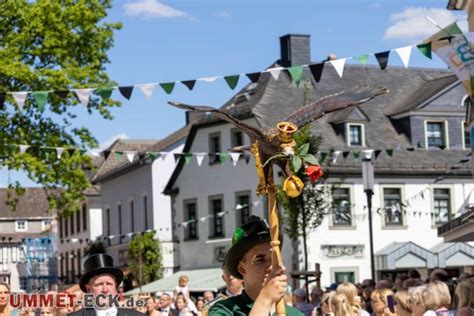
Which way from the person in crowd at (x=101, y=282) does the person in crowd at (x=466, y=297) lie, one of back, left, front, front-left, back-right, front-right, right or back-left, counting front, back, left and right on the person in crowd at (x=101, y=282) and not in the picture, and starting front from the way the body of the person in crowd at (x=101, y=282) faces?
left

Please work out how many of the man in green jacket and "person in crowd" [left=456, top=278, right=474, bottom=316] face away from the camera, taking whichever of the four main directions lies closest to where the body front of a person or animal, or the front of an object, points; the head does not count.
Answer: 1

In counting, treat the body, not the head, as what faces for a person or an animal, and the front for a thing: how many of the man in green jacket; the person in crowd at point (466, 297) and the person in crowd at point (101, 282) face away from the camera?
1

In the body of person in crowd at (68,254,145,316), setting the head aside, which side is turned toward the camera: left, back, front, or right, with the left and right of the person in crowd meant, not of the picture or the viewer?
front

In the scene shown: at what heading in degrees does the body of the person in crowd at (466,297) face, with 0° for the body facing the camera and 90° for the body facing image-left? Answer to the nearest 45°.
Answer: approximately 180°

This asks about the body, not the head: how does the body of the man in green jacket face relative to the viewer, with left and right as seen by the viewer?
facing the viewer and to the right of the viewer

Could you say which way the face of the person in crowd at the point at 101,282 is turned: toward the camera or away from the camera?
toward the camera

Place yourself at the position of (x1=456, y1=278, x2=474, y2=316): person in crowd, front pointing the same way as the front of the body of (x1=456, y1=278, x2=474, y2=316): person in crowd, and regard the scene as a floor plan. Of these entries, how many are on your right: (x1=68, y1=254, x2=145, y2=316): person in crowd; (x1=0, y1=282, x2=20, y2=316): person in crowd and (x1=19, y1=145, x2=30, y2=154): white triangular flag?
0

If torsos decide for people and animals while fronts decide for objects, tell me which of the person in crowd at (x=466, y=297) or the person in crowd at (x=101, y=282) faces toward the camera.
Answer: the person in crowd at (x=101, y=282)

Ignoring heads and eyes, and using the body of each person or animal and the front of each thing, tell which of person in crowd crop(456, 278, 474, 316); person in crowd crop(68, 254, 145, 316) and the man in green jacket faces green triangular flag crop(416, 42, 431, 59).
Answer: person in crowd crop(456, 278, 474, 316)

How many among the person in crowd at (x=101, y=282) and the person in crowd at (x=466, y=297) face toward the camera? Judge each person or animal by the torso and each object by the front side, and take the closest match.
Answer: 1

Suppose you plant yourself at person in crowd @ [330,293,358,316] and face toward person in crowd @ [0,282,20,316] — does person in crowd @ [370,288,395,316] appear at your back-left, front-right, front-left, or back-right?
back-right

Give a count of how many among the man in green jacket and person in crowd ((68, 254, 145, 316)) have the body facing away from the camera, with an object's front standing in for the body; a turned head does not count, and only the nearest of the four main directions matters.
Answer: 0
